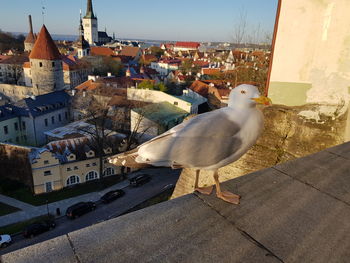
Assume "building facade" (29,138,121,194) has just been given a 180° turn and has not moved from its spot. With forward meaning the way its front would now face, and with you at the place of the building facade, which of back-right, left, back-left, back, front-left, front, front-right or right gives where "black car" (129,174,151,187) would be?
back-right

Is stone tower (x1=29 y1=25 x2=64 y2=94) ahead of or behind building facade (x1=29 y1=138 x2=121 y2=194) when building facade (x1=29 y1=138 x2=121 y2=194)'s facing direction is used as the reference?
behind

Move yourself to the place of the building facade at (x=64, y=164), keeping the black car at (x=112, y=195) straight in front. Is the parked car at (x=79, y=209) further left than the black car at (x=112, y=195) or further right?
right

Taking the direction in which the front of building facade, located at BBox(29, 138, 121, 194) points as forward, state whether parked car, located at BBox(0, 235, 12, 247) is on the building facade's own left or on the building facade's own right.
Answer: on the building facade's own right

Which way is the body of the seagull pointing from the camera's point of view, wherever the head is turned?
to the viewer's right

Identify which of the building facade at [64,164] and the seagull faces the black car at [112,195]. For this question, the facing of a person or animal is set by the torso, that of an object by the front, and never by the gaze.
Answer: the building facade

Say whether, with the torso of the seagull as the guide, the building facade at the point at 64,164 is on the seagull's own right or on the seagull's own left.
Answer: on the seagull's own left

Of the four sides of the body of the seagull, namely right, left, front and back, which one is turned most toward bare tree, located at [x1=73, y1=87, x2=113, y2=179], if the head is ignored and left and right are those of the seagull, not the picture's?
left

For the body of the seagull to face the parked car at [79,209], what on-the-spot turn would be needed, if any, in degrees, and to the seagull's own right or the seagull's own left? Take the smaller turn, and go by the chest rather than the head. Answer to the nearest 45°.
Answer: approximately 135° to the seagull's own left

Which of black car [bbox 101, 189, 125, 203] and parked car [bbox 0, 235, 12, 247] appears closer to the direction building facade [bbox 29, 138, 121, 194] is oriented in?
the black car
